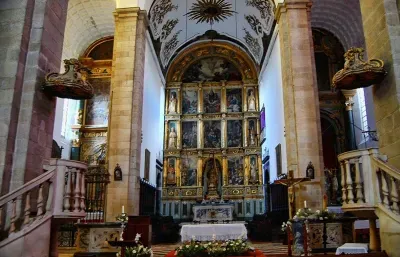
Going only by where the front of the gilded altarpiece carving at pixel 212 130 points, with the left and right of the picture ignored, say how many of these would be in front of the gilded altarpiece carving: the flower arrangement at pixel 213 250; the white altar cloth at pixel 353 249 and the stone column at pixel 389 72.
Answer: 3

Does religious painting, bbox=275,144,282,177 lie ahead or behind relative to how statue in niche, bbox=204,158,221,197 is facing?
ahead

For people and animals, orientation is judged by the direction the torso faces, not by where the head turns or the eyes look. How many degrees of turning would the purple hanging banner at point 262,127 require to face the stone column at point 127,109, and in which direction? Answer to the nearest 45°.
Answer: approximately 45° to its left

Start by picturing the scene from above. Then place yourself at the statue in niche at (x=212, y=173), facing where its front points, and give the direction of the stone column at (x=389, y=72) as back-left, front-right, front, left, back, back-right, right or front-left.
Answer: front

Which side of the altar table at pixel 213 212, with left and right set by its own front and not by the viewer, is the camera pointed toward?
front

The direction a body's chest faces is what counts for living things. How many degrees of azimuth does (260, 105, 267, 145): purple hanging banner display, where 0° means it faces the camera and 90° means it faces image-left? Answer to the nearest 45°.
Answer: approximately 90°

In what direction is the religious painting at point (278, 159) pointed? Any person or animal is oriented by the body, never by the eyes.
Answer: to the viewer's left

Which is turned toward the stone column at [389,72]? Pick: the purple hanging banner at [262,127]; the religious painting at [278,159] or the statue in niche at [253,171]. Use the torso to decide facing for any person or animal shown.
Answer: the statue in niche

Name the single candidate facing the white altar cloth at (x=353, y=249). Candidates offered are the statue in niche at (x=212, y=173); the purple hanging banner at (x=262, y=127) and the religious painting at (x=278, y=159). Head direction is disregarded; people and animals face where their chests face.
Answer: the statue in niche

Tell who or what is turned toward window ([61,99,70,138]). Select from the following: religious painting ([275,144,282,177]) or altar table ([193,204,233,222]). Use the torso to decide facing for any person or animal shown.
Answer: the religious painting

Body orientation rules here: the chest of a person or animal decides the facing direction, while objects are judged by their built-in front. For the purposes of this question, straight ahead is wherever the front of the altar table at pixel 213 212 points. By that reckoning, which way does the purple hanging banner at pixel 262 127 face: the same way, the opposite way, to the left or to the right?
to the right

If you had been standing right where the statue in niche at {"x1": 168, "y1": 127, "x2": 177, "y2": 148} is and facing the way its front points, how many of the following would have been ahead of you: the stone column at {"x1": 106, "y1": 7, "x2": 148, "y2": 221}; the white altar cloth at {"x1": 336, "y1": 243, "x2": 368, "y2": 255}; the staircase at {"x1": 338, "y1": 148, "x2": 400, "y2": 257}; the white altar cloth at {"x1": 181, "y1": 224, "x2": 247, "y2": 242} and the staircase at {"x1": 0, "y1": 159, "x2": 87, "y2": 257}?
5

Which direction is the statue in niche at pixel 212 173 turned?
toward the camera

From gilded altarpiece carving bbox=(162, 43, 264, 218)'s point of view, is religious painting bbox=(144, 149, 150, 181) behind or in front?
in front
